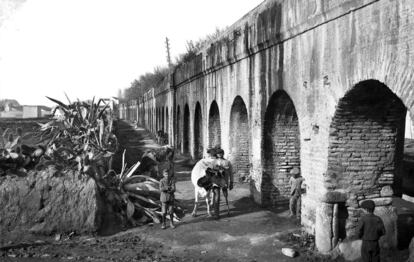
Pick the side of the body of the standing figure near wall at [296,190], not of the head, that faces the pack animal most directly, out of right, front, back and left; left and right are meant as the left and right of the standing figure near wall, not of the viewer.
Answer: right

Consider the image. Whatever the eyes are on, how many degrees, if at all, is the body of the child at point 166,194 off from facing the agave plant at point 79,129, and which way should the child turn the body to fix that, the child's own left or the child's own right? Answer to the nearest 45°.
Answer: approximately 135° to the child's own right

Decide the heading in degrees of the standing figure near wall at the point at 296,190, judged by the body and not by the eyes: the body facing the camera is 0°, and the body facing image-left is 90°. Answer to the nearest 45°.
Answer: approximately 0°

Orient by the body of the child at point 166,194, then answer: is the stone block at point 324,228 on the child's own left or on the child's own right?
on the child's own left

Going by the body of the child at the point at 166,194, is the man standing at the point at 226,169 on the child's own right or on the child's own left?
on the child's own left

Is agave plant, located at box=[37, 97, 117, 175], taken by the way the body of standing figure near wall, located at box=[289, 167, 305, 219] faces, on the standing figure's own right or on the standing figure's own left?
on the standing figure's own right

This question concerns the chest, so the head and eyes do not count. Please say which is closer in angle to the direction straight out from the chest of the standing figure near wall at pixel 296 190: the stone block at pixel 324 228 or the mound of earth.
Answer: the stone block

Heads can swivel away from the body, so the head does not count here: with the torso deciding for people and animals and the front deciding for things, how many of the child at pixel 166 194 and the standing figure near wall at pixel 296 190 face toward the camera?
2

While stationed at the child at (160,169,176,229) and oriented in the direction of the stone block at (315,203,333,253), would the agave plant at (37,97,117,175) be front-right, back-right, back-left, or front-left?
back-left
